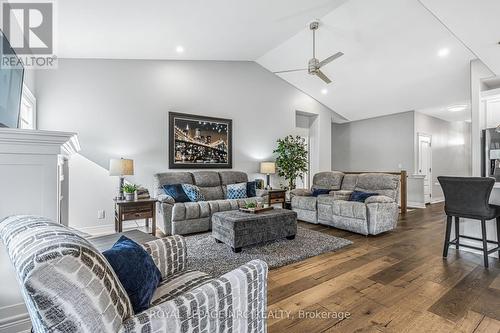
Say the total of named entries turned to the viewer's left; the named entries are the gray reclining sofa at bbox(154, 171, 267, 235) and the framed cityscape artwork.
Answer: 0

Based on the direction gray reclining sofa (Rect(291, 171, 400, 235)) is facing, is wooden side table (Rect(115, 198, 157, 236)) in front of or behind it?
in front

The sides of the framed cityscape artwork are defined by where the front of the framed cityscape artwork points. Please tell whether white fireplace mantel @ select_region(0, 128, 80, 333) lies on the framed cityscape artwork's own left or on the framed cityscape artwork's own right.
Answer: on the framed cityscape artwork's own right

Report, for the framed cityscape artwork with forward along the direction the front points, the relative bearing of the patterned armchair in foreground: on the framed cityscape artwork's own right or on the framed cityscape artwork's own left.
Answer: on the framed cityscape artwork's own right

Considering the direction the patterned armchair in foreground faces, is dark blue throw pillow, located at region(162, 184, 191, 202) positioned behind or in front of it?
in front

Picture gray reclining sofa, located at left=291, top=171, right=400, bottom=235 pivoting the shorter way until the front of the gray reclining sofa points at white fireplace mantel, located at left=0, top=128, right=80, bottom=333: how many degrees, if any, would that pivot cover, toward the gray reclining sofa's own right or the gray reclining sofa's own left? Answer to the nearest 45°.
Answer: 0° — it already faces it

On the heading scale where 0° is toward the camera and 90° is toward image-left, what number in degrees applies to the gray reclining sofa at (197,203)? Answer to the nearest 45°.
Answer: approximately 315°

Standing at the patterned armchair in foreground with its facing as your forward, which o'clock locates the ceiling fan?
The ceiling fan is roughly at 12 o'clock from the patterned armchair in foreground.

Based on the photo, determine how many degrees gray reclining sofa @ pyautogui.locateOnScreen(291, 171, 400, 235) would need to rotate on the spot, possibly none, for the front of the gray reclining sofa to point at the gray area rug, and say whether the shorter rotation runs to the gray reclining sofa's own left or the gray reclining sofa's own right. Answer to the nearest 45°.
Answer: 0° — it already faces it

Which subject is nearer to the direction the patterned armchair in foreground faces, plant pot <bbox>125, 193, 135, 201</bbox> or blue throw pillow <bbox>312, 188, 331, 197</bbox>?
the blue throw pillow

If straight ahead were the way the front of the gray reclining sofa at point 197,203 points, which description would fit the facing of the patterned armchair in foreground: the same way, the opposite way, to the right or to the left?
to the left

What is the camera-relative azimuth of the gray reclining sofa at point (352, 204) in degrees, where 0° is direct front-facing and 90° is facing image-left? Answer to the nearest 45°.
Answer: approximately 45°

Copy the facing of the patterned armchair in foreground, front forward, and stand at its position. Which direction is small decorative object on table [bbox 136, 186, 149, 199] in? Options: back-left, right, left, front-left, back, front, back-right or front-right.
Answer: front-left

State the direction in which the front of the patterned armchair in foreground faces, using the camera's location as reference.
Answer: facing away from the viewer and to the right of the viewer

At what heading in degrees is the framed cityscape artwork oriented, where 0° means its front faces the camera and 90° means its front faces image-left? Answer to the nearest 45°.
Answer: approximately 315°

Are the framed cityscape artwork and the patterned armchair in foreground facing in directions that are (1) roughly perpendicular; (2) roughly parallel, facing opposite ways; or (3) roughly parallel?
roughly perpendicular

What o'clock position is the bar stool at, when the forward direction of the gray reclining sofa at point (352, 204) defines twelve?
The bar stool is roughly at 9 o'clock from the gray reclining sofa.

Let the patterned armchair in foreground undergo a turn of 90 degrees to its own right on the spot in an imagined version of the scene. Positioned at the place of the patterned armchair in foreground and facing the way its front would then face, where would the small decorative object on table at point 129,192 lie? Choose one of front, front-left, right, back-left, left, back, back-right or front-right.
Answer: back-left
